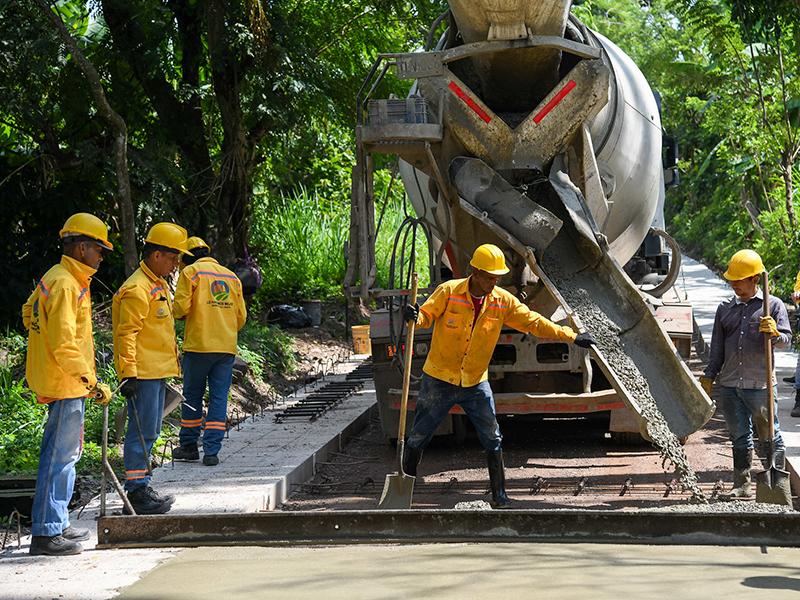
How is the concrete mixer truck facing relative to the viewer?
away from the camera

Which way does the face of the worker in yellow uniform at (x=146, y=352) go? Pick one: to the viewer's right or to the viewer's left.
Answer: to the viewer's right

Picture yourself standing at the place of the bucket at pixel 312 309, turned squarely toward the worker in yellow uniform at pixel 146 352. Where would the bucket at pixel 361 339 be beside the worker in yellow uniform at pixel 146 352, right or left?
left

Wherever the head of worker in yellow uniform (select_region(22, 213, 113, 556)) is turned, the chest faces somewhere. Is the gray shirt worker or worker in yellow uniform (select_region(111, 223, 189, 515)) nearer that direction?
the gray shirt worker

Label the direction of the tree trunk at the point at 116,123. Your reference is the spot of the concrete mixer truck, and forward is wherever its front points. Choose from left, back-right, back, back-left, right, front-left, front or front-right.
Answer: front-left

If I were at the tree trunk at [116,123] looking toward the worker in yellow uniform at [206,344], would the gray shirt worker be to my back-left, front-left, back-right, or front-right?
front-left

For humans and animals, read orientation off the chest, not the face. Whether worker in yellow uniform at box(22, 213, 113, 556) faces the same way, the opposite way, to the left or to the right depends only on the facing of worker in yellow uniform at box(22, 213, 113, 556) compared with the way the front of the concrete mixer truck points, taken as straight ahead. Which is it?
to the right

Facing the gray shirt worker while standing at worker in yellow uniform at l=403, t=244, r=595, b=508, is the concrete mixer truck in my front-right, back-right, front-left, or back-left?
front-left

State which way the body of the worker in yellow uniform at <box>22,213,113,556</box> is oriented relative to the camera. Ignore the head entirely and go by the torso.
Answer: to the viewer's right

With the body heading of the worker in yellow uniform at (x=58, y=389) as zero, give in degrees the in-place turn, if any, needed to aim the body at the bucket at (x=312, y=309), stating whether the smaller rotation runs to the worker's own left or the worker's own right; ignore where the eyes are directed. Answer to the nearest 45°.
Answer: approximately 90° to the worker's own left

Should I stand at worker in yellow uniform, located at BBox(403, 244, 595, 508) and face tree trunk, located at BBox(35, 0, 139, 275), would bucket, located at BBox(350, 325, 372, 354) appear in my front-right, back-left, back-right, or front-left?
front-right

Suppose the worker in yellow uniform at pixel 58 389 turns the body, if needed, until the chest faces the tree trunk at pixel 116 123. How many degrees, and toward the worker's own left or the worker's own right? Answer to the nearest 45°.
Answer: approximately 90° to the worker's own left

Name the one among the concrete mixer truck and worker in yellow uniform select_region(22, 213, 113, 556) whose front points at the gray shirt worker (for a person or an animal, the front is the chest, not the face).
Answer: the worker in yellow uniform

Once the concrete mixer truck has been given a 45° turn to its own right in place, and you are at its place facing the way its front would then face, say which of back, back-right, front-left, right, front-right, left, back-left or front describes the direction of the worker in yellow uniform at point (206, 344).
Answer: back-left

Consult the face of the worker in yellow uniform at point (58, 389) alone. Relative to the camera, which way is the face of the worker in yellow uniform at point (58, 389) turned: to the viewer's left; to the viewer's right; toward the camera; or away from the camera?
to the viewer's right

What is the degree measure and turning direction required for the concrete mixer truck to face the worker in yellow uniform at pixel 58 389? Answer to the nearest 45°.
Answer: approximately 135° to its left

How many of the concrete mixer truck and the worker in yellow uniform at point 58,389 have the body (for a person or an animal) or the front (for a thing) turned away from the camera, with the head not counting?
1
